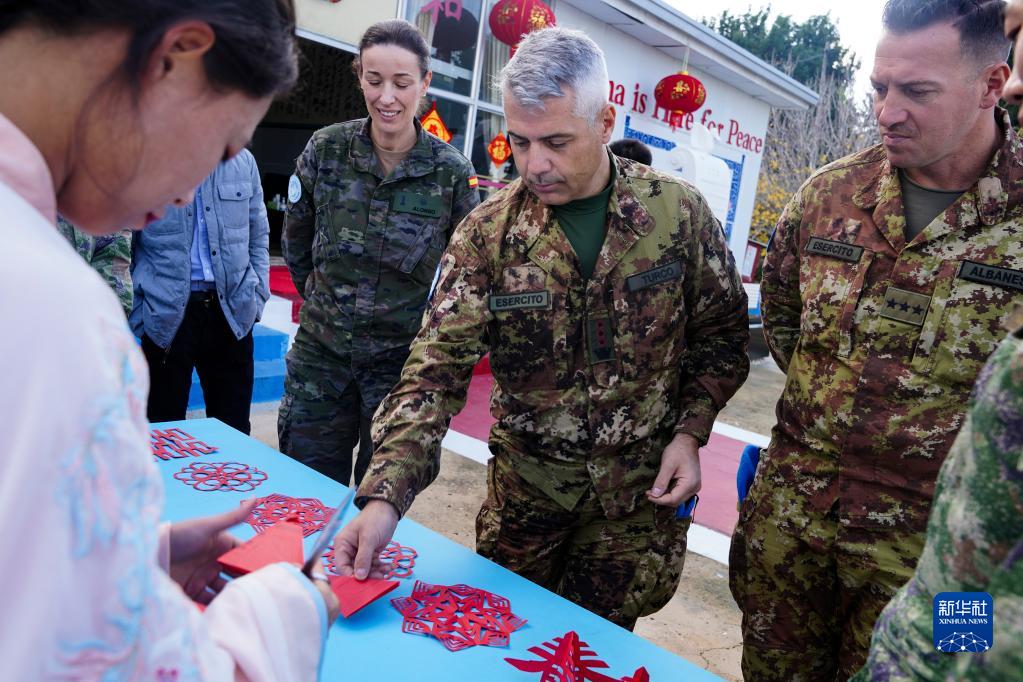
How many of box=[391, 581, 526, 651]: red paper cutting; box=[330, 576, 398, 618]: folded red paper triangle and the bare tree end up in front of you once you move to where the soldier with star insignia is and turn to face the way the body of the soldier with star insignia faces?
2

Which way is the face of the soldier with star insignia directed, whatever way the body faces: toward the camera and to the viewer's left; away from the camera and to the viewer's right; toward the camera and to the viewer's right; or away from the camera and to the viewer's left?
toward the camera and to the viewer's left

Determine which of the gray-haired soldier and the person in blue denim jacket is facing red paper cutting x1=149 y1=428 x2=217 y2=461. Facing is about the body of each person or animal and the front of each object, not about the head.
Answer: the person in blue denim jacket

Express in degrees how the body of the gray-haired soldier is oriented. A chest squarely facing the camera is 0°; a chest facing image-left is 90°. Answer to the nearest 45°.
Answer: approximately 0°

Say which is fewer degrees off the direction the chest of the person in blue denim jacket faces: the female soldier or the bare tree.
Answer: the female soldier

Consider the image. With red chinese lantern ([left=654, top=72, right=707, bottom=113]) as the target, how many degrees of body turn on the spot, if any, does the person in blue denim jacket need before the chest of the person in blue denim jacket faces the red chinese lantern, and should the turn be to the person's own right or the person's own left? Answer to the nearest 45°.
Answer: approximately 135° to the person's own left

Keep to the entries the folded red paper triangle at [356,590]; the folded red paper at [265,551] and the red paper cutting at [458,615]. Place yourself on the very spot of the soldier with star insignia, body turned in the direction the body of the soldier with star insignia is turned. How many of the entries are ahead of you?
3

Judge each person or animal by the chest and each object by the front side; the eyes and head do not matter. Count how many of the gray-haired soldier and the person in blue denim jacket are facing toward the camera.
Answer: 2

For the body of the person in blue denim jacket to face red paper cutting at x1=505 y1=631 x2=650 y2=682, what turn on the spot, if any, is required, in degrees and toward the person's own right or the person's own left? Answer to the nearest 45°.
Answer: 0° — they already face it

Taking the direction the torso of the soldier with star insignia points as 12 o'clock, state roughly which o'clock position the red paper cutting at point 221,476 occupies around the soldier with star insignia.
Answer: The red paper cutting is roughly at 1 o'clock from the soldier with star insignia.

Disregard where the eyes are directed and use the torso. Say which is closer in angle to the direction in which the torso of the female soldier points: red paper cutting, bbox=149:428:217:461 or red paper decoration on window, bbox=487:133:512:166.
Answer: the red paper cutting

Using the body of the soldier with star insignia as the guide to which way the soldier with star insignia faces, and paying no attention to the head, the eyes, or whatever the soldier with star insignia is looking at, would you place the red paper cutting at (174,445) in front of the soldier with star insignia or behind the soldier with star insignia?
in front

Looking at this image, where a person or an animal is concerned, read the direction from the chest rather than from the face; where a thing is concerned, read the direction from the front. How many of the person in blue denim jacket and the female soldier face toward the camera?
2
